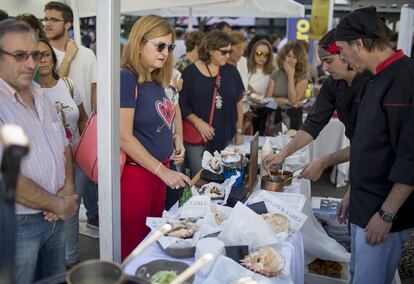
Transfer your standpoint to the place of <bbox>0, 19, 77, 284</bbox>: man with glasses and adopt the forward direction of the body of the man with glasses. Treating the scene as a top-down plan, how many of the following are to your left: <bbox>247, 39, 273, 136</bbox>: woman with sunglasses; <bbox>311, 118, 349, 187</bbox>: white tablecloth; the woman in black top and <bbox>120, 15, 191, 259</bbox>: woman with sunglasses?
4

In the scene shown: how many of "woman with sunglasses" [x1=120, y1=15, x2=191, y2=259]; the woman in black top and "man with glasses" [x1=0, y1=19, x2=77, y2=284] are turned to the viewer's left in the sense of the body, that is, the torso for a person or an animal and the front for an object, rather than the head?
0

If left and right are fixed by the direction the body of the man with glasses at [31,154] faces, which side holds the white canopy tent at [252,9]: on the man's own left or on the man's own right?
on the man's own left

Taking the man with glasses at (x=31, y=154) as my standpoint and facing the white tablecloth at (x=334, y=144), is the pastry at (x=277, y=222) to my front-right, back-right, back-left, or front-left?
front-right

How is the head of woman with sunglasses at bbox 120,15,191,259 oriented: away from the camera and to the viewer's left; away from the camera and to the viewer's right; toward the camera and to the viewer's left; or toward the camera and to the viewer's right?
toward the camera and to the viewer's right

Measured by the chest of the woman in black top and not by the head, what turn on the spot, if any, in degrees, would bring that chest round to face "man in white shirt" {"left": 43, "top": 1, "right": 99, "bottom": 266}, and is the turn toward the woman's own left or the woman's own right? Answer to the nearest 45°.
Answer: approximately 90° to the woman's own right

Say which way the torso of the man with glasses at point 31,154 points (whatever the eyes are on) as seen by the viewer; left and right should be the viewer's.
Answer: facing the viewer and to the right of the viewer

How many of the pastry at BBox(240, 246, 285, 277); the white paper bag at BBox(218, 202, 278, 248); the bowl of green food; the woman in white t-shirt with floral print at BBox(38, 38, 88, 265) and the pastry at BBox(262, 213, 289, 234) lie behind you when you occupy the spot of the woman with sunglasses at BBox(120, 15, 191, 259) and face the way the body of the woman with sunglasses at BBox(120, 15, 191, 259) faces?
1

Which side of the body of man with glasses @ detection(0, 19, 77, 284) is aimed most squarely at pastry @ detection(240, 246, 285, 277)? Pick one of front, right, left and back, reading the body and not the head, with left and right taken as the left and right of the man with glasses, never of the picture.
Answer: front

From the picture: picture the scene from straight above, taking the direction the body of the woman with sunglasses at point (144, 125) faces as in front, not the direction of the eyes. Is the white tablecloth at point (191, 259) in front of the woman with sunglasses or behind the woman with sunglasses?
in front

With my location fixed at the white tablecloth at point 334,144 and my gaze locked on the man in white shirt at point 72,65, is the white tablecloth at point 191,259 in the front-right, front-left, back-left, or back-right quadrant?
front-left
